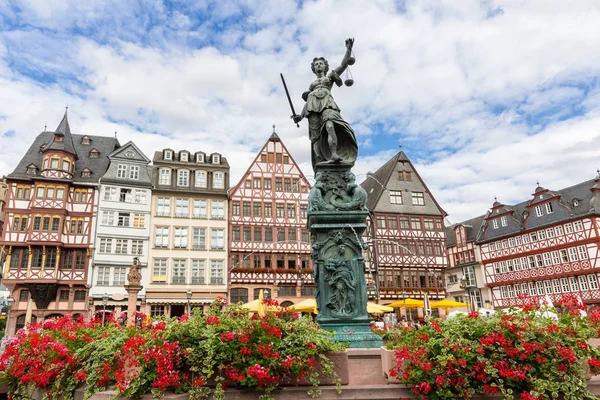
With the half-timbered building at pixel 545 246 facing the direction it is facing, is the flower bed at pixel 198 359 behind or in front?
in front

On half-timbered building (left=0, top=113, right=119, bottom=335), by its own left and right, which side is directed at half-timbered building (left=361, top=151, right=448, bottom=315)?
left

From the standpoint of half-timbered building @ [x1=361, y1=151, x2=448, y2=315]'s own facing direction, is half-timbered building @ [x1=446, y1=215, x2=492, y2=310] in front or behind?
behind

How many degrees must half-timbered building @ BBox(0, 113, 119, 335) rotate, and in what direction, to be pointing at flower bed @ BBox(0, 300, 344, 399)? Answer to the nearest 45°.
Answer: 0° — it already faces it

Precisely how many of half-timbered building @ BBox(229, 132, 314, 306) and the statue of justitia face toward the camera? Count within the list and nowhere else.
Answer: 2

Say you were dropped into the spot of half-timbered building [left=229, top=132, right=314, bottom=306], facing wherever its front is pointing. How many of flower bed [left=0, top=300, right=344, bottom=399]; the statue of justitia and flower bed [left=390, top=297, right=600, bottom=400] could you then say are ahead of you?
3

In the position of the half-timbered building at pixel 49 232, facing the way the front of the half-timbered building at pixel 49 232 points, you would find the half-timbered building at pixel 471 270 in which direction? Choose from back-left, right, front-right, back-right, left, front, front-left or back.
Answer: left

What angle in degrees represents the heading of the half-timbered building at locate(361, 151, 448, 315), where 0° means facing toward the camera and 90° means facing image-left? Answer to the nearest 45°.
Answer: approximately 0°

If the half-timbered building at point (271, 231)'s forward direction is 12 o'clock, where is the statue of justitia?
The statue of justitia is roughly at 12 o'clock from the half-timbered building.

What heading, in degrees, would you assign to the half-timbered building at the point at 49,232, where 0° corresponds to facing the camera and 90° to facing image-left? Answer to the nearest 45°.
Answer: approximately 0°

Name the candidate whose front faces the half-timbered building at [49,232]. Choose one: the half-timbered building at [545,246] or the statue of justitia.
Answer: the half-timbered building at [545,246]

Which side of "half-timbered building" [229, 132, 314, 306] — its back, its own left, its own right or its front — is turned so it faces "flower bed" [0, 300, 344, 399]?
front

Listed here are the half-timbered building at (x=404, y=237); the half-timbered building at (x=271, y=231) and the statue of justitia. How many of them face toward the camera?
3
